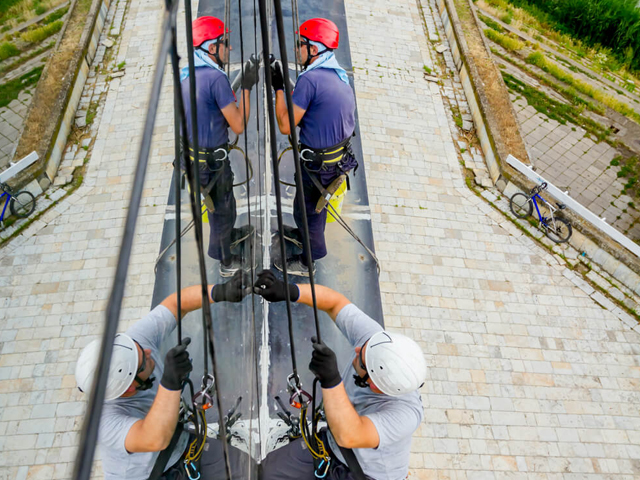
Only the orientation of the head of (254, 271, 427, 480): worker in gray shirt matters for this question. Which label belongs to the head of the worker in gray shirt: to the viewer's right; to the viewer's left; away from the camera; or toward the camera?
to the viewer's left

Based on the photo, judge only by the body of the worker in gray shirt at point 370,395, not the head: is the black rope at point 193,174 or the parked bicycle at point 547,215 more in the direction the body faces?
the black rope
